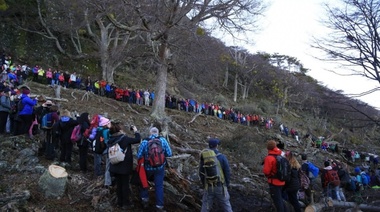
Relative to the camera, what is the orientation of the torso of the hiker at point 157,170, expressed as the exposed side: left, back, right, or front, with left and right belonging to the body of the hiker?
back

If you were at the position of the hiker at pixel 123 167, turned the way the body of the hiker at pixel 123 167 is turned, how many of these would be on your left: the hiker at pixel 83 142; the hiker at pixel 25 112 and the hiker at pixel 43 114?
3

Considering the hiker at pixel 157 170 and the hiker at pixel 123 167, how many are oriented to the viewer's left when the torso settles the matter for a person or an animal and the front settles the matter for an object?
0

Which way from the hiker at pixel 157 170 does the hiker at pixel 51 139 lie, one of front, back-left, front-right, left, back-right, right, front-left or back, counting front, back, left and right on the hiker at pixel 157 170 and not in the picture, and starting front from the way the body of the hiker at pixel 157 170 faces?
front-left

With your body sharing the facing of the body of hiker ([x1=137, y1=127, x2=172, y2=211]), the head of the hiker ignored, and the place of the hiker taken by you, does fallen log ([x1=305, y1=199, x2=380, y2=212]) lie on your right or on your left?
on your right

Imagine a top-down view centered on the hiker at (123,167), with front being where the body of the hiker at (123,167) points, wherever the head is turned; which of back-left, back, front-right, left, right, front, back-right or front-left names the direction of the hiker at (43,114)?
left

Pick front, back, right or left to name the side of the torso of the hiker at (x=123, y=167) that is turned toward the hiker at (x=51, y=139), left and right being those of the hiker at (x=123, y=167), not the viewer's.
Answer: left

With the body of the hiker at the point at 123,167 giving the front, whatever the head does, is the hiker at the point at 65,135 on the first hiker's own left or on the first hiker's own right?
on the first hiker's own left

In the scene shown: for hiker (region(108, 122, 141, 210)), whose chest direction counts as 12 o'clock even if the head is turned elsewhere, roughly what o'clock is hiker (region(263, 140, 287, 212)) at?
hiker (region(263, 140, 287, 212)) is roughly at 2 o'clock from hiker (region(108, 122, 141, 210)).

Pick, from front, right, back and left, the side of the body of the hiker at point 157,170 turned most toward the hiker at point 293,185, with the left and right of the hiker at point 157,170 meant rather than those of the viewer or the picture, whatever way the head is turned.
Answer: right

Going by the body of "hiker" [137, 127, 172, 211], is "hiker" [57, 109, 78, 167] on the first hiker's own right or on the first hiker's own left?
on the first hiker's own left

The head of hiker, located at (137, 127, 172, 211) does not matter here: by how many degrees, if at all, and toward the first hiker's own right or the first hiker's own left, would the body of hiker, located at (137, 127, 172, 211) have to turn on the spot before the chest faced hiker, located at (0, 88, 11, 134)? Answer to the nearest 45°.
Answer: approximately 45° to the first hiker's own left

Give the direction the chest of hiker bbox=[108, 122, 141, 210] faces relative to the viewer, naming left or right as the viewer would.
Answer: facing away from the viewer and to the right of the viewer

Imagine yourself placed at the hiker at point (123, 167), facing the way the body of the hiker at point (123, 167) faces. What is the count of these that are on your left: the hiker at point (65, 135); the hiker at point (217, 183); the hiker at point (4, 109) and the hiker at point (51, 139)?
3

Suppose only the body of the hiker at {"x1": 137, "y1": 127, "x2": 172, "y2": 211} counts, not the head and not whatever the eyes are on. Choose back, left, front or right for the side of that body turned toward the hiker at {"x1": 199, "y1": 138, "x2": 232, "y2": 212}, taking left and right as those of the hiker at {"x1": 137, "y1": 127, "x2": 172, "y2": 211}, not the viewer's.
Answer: right
